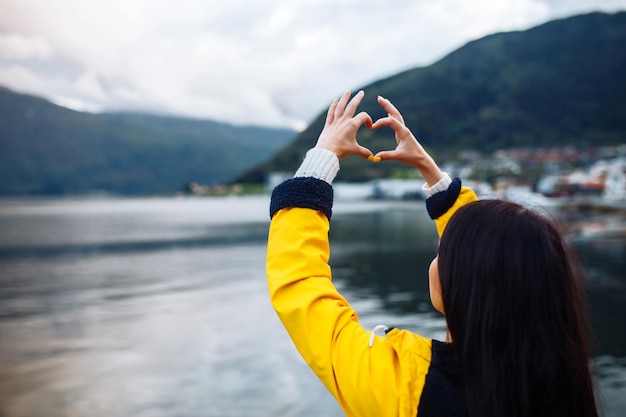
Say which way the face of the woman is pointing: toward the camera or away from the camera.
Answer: away from the camera

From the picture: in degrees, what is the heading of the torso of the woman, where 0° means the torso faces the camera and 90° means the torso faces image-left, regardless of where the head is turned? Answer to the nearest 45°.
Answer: approximately 135°
